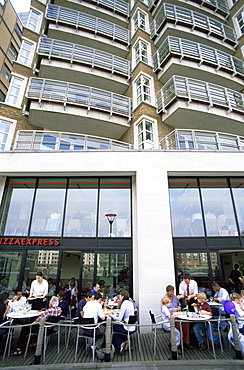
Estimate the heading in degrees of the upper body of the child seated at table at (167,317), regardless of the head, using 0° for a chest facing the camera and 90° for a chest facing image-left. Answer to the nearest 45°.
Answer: approximately 270°

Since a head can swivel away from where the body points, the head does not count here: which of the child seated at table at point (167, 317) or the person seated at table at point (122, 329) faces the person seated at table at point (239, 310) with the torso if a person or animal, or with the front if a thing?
the child seated at table

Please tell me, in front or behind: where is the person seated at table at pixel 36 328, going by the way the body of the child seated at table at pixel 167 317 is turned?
behind

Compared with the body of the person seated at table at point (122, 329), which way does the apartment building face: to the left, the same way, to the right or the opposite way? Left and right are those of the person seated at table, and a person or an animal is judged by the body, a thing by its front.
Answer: to the left

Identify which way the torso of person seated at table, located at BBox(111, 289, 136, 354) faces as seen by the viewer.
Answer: to the viewer's left

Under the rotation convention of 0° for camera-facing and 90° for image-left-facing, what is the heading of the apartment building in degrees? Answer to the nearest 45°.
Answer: approximately 0°
